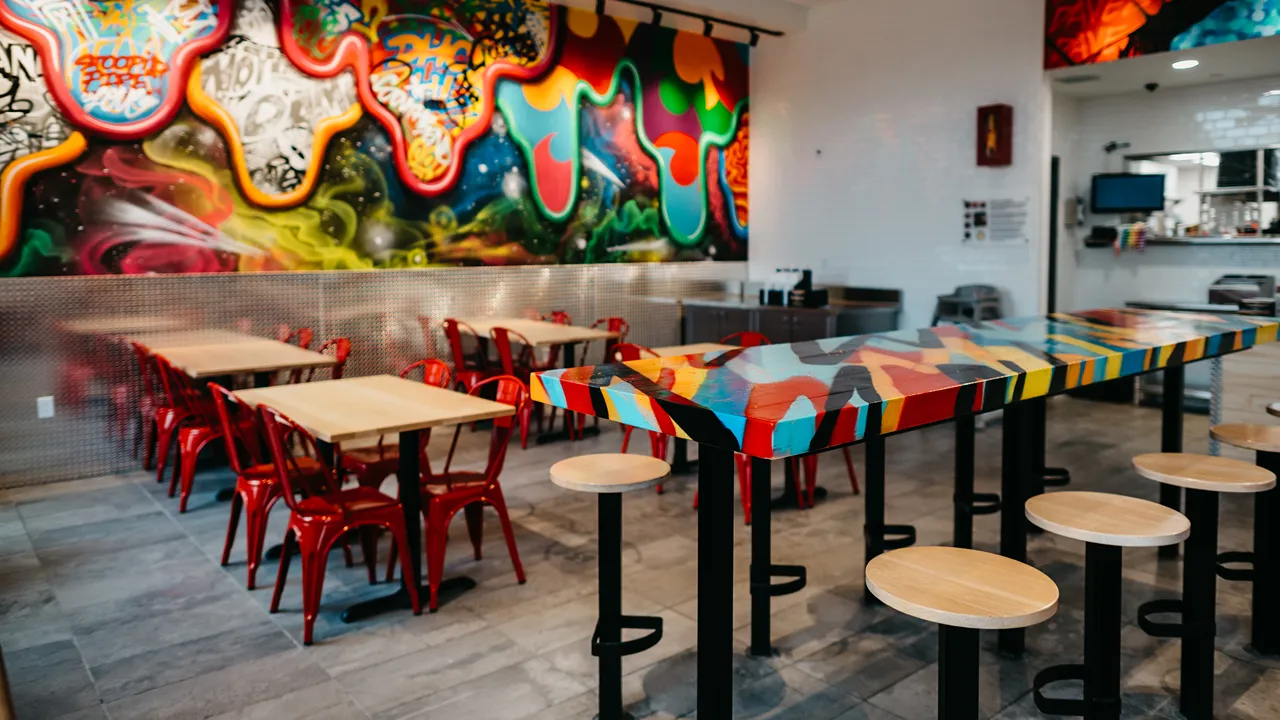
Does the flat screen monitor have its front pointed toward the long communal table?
yes

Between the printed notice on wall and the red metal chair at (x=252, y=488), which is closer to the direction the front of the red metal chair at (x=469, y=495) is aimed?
the red metal chair

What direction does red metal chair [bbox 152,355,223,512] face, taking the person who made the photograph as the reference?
facing away from the viewer and to the right of the viewer

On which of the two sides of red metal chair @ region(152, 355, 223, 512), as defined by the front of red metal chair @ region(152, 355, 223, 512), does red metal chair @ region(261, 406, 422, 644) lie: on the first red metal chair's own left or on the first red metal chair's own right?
on the first red metal chair's own right

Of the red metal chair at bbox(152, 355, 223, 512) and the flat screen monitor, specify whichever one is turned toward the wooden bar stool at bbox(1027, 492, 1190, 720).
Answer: the flat screen monitor

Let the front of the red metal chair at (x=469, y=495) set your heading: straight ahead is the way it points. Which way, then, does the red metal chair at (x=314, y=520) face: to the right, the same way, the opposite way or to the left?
the opposite way

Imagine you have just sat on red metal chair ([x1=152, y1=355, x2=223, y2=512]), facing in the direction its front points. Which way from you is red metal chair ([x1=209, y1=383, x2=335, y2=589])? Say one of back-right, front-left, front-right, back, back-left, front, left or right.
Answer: back-right

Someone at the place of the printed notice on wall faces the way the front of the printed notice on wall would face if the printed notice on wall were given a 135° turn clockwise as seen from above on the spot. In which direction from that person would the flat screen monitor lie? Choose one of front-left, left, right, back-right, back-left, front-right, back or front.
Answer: right

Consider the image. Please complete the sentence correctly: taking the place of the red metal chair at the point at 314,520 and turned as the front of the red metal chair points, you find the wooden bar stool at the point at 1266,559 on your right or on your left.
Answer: on your right

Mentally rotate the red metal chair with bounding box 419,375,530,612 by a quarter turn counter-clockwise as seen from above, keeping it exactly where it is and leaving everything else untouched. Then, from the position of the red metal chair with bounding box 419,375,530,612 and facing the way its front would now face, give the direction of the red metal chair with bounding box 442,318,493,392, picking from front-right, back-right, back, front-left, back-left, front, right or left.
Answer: back-left
